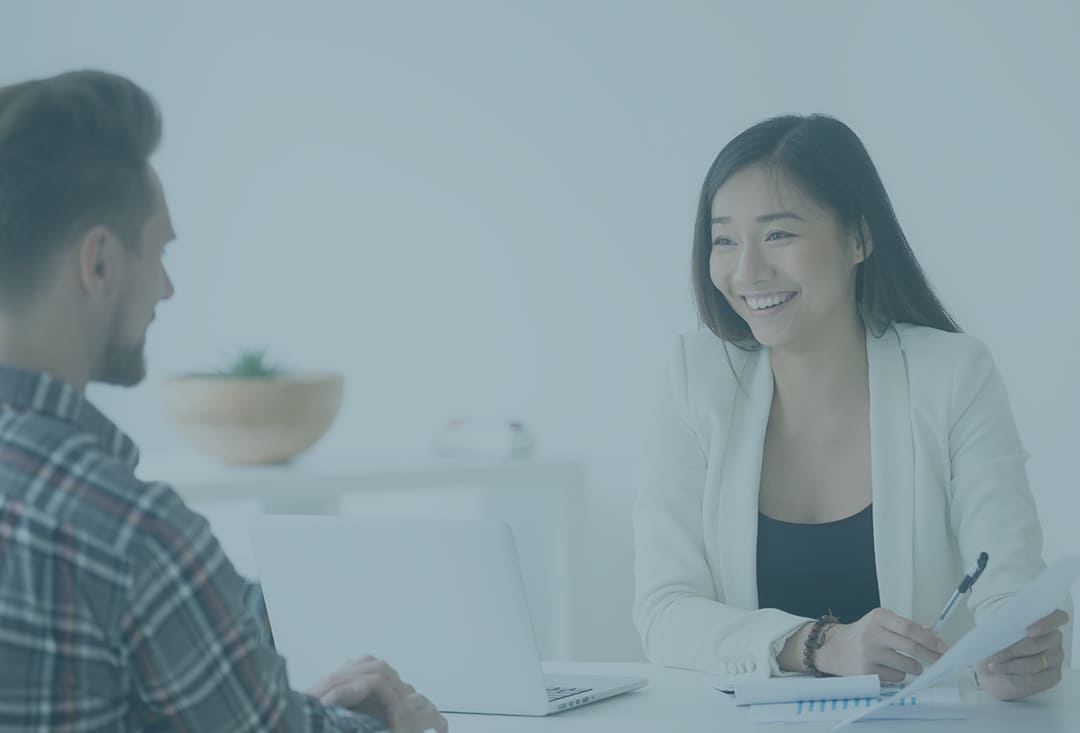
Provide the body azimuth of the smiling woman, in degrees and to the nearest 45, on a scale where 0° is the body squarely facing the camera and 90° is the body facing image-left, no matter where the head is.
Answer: approximately 0°

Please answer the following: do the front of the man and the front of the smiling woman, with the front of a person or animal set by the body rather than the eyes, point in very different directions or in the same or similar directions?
very different directions

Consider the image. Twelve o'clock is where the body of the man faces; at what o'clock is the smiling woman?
The smiling woman is roughly at 12 o'clock from the man.

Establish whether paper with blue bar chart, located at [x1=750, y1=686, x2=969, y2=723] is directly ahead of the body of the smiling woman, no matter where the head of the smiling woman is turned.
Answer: yes

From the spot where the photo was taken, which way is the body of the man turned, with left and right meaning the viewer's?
facing away from the viewer and to the right of the viewer

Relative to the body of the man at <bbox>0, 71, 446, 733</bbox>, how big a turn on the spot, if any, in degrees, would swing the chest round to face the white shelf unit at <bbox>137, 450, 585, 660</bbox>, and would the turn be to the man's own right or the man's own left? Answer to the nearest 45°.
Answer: approximately 45° to the man's own left
